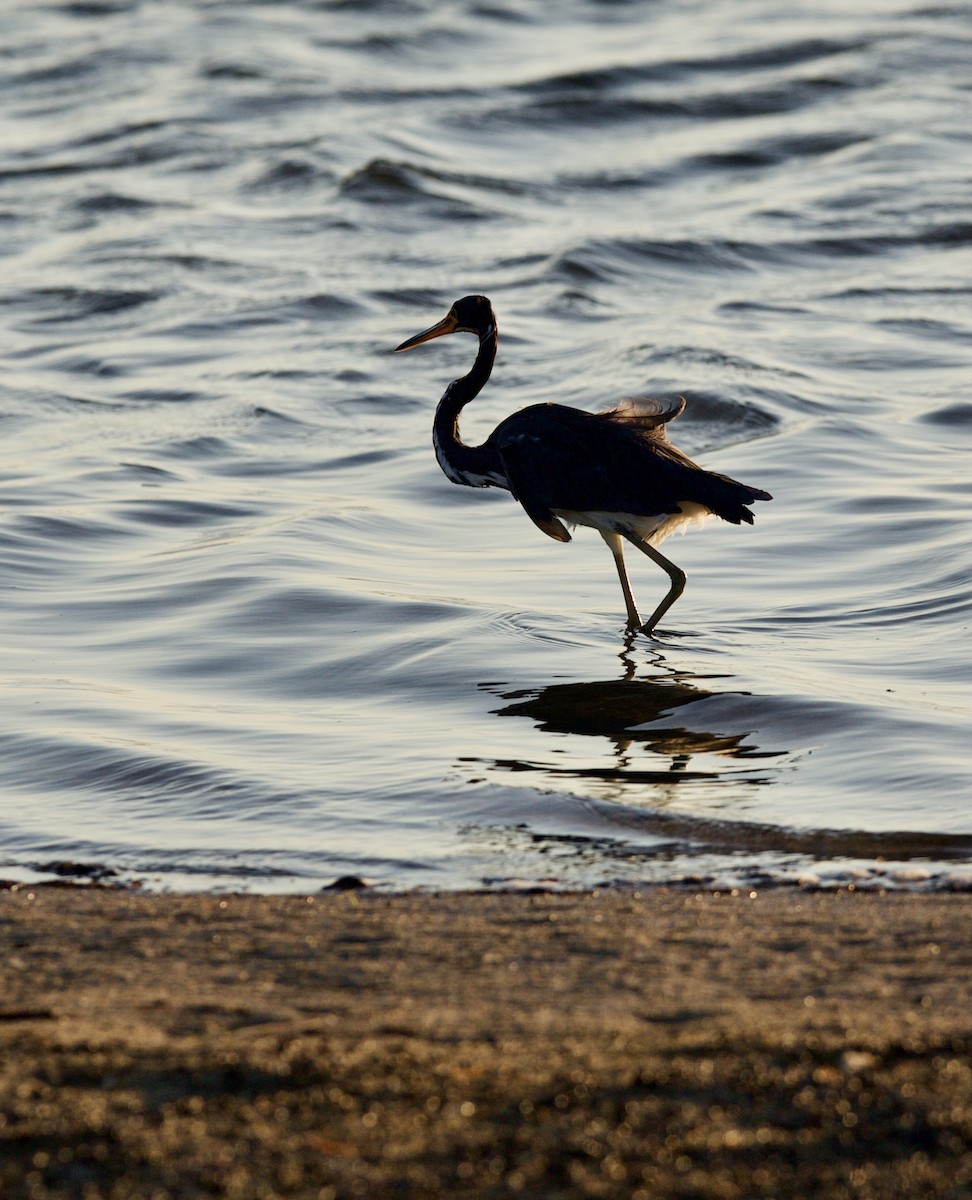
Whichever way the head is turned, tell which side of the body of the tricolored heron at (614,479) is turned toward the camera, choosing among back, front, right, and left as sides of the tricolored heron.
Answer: left
